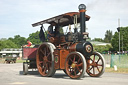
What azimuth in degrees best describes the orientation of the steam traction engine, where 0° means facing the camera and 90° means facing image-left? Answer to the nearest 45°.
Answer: approximately 315°
